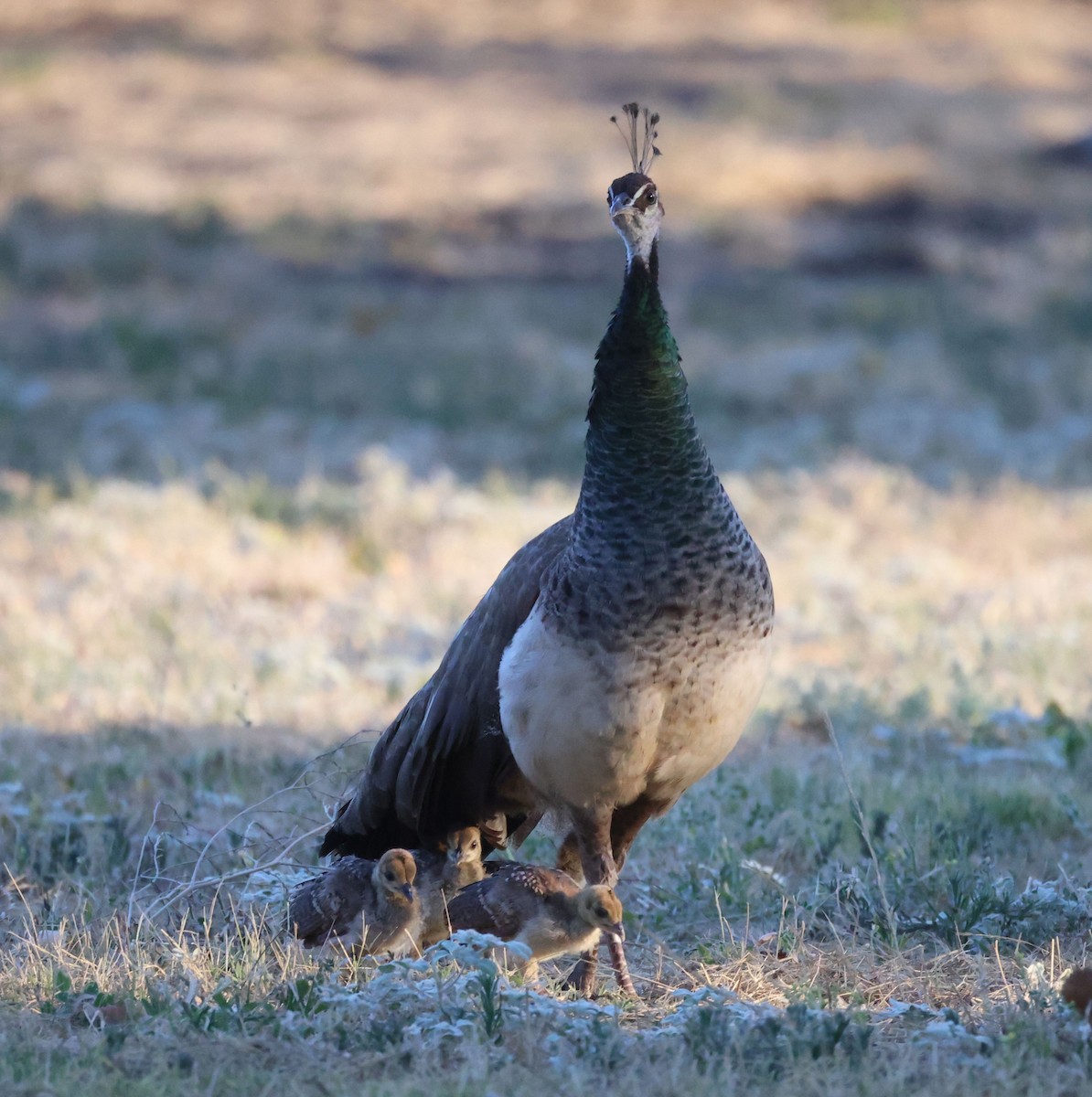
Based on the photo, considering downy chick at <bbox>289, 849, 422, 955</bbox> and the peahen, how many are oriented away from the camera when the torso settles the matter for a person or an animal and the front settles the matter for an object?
0

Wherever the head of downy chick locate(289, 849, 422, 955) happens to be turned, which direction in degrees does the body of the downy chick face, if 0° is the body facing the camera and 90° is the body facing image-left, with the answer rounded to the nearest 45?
approximately 315°

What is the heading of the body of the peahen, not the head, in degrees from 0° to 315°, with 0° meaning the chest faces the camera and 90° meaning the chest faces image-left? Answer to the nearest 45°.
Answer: approximately 315°
